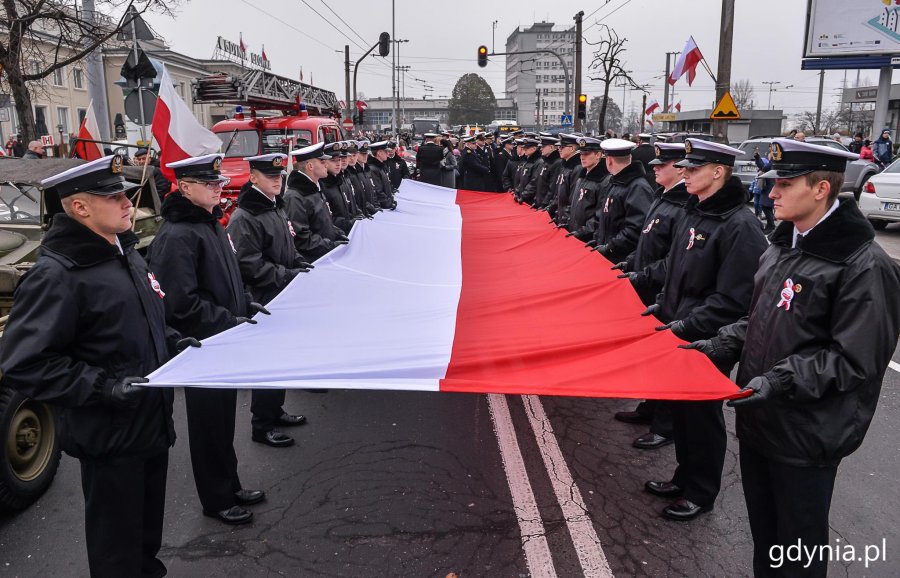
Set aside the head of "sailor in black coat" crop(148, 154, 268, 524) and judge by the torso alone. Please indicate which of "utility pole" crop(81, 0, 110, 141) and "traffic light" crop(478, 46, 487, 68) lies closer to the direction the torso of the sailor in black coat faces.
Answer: the traffic light

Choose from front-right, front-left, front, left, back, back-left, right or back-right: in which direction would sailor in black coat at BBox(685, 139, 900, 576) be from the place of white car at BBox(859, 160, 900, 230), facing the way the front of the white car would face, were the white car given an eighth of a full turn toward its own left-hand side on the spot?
back

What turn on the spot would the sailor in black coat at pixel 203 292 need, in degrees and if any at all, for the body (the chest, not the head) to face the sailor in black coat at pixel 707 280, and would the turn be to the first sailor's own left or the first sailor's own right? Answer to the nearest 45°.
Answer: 0° — they already face them

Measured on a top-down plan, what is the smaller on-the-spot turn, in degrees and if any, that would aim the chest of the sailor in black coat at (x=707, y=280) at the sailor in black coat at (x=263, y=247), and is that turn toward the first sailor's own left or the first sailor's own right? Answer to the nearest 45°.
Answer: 0° — they already face them

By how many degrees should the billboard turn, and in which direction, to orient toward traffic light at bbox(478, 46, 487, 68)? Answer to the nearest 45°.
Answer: approximately 90° to its right

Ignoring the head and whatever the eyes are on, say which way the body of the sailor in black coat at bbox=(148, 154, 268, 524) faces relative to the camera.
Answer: to the viewer's right

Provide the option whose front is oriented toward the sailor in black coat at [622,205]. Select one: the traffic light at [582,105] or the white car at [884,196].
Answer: the traffic light

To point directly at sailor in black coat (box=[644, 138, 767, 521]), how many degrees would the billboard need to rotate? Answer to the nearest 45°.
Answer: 0° — it already faces them

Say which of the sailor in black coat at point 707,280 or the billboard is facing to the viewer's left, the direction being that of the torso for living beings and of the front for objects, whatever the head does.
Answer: the sailor in black coat

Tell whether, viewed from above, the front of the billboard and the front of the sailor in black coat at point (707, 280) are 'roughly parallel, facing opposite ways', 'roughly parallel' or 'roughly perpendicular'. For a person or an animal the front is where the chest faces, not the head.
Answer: roughly perpendicular
